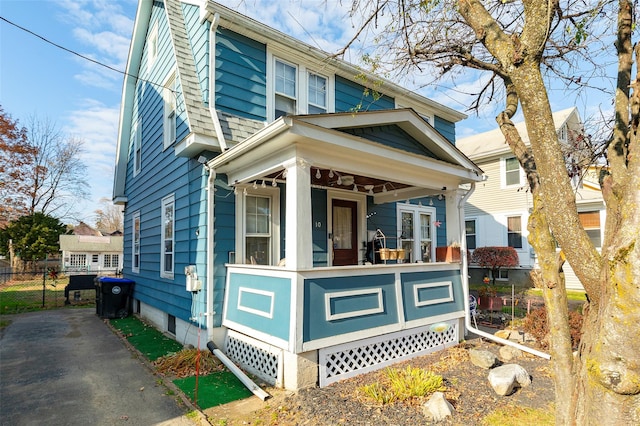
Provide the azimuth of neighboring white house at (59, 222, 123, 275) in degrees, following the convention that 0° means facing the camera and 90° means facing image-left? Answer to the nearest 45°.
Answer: approximately 0°

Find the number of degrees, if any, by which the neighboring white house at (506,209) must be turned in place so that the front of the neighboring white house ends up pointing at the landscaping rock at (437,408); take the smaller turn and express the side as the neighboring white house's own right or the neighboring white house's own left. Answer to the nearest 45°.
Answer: approximately 45° to the neighboring white house's own right

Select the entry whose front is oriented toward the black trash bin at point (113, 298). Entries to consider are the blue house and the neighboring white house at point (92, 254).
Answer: the neighboring white house

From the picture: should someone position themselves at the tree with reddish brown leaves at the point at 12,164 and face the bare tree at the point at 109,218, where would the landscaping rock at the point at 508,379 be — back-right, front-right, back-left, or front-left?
back-right

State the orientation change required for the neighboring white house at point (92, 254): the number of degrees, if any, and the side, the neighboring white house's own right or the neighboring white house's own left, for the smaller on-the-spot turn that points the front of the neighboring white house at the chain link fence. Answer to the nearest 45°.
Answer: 0° — it already faces it

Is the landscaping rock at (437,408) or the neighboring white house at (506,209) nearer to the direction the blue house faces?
the landscaping rock

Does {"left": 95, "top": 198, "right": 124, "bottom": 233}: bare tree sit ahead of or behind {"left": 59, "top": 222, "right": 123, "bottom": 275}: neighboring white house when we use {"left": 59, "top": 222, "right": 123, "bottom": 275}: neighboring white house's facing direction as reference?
behind

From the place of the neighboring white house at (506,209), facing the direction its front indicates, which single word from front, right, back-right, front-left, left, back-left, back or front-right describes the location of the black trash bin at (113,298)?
right
